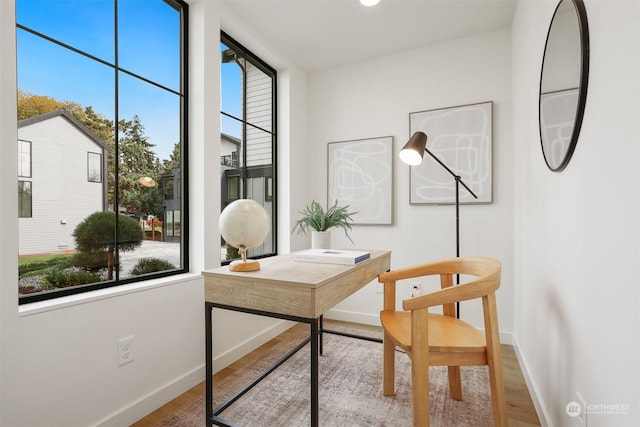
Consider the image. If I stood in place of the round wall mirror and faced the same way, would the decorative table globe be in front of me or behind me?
in front

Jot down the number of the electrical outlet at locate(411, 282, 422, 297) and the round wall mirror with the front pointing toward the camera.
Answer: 1

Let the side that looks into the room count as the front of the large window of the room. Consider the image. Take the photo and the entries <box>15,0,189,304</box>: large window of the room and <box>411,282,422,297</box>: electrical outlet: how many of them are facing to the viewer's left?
0

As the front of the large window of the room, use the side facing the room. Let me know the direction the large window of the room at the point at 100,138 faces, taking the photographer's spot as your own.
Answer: facing the viewer and to the right of the viewer

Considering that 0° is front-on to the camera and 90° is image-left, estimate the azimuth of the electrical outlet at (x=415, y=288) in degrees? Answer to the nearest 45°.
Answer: approximately 0°

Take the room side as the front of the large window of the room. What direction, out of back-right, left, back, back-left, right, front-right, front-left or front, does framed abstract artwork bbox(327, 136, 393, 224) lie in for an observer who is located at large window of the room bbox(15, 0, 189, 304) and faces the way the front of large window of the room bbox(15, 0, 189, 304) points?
front-left

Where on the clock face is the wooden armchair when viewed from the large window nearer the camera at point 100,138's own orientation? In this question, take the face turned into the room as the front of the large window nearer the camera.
The wooden armchair is roughly at 12 o'clock from the large window nearer the camera.

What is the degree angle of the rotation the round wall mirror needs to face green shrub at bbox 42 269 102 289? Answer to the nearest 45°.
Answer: approximately 45° to its left

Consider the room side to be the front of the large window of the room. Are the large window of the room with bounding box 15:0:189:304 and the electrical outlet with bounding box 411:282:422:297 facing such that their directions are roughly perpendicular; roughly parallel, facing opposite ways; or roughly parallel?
roughly perpendicular

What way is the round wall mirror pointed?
to the viewer's left
